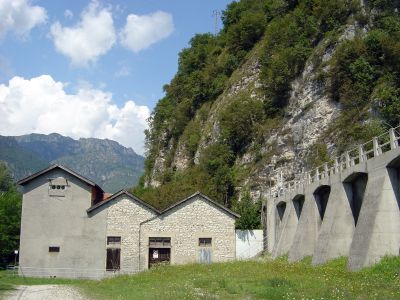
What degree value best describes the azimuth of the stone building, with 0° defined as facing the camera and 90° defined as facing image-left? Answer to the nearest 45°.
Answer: approximately 0°

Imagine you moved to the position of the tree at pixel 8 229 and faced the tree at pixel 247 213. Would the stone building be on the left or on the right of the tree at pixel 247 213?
right

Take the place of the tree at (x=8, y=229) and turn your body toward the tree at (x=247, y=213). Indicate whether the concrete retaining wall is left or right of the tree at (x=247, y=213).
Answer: right

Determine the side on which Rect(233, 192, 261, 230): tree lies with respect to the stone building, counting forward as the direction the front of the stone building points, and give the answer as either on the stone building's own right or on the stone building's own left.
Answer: on the stone building's own left

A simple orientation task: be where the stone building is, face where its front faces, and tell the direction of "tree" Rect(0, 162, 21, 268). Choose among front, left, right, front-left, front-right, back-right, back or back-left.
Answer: back-right

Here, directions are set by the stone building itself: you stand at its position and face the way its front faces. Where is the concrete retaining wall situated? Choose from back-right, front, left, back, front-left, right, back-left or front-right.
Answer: front-left
